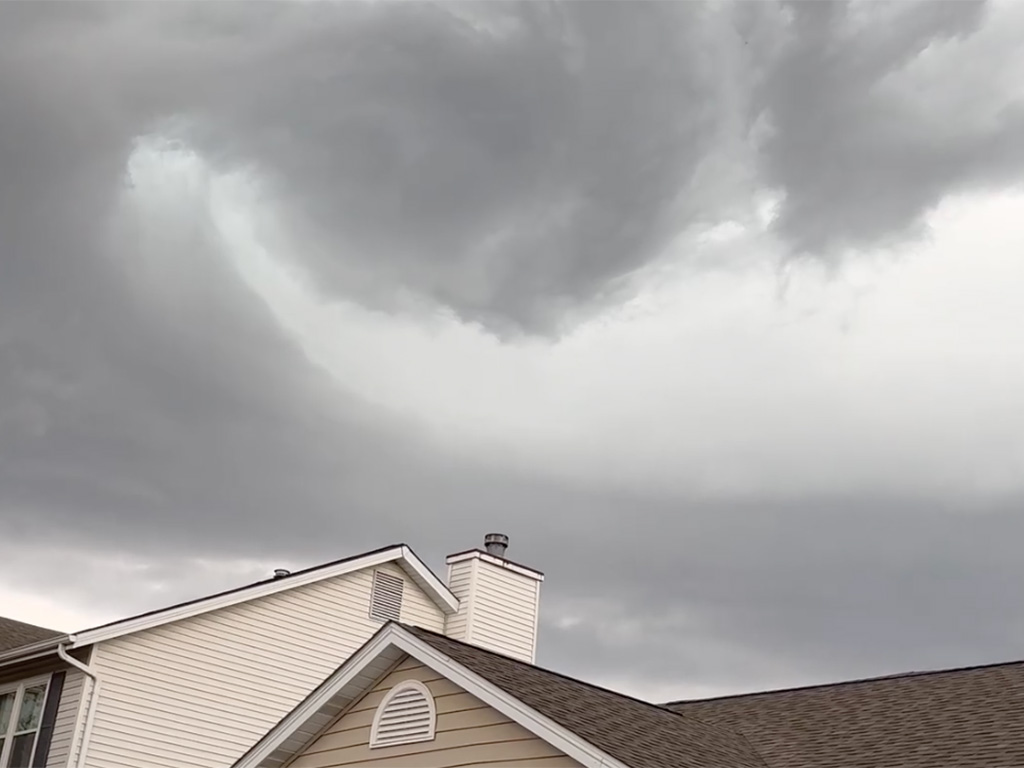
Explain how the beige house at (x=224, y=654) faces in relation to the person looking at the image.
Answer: facing the viewer and to the left of the viewer
